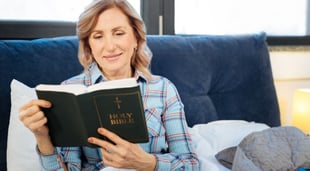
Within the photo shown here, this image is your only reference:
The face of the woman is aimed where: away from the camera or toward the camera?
toward the camera

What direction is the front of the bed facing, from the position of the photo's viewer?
facing the viewer

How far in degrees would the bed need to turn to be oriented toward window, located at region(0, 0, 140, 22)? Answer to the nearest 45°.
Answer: approximately 90° to its right

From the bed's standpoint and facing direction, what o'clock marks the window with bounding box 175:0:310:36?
The window is roughly at 7 o'clock from the bed.

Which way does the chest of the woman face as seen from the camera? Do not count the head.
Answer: toward the camera

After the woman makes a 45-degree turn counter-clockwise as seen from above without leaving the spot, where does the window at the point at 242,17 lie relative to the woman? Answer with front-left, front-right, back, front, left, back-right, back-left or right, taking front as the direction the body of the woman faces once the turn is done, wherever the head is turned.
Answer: left
